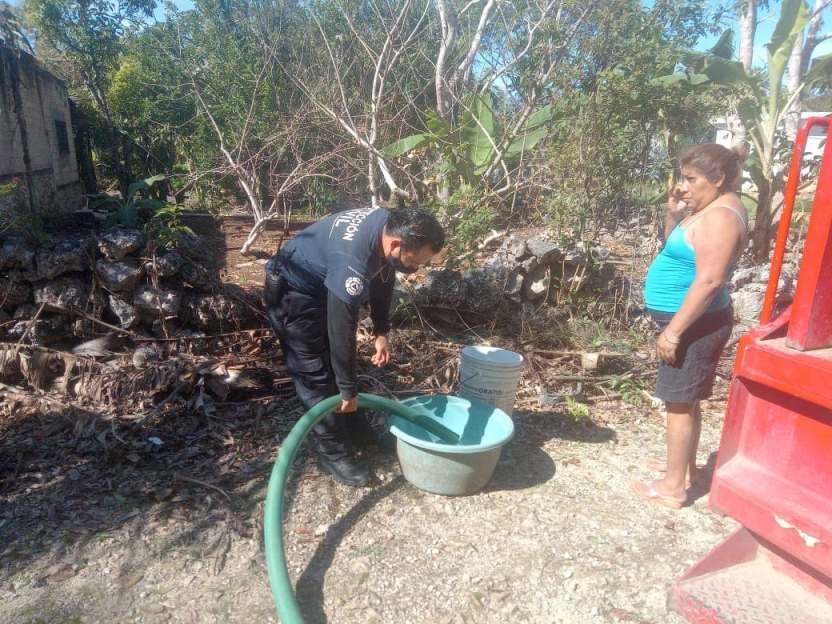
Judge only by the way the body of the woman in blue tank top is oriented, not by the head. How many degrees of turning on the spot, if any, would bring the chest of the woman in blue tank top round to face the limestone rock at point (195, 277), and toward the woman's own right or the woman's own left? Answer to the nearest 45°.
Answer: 0° — they already face it

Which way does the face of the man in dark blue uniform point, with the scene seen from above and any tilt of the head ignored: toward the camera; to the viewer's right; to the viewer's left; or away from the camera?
to the viewer's right

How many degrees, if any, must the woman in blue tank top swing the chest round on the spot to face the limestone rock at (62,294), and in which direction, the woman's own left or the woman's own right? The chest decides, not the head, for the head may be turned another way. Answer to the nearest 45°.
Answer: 0° — they already face it

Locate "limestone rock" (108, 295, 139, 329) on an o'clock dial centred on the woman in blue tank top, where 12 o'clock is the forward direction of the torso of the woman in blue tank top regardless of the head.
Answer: The limestone rock is roughly at 12 o'clock from the woman in blue tank top.

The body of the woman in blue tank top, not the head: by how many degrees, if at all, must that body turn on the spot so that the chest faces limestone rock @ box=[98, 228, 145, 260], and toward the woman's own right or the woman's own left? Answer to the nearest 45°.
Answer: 0° — they already face it

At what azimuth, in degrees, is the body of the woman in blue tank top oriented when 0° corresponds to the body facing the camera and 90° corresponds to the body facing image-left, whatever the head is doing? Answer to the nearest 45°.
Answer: approximately 90°
